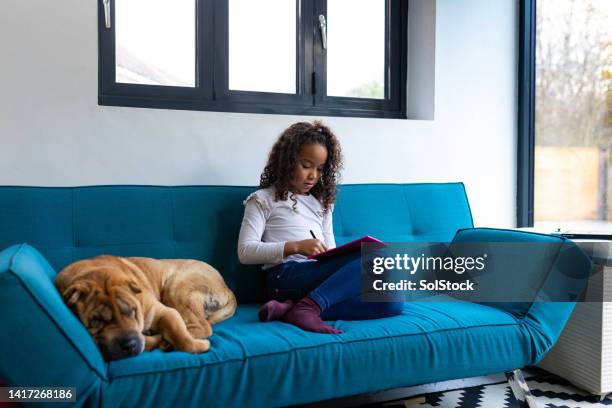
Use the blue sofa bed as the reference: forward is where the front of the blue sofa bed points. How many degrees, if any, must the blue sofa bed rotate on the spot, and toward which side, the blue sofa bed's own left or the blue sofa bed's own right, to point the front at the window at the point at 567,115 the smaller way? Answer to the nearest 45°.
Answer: approximately 90° to the blue sofa bed's own left

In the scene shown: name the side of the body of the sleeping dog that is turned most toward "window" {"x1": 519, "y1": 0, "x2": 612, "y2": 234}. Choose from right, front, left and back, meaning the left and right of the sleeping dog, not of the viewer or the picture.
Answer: back

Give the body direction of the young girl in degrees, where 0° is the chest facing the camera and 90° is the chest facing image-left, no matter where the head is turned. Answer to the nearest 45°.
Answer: approximately 315°

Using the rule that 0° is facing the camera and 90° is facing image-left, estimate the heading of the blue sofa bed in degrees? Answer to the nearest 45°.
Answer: approximately 315°

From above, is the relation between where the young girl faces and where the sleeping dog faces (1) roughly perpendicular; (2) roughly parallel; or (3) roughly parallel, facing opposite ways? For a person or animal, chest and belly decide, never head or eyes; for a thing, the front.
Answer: roughly perpendicular
